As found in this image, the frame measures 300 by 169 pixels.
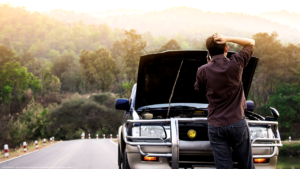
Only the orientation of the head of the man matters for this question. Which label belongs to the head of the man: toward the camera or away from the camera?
away from the camera

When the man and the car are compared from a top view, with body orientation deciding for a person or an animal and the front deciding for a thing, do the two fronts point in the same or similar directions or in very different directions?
very different directions

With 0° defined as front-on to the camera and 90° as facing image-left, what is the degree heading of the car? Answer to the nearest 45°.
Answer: approximately 0°

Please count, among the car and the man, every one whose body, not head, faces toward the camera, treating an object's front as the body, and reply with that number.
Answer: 1

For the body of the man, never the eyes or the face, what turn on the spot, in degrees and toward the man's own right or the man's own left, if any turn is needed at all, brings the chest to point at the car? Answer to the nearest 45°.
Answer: approximately 45° to the man's own left

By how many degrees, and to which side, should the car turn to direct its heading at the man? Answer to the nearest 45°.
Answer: approximately 45° to its left

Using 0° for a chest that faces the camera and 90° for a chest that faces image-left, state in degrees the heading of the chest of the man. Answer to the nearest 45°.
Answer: approximately 180°
